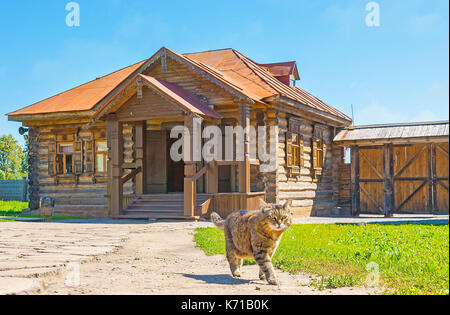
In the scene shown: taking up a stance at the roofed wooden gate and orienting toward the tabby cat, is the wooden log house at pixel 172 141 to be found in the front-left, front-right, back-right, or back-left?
front-right

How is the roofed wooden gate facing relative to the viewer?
toward the camera

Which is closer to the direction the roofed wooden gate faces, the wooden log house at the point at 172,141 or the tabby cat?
the tabby cat

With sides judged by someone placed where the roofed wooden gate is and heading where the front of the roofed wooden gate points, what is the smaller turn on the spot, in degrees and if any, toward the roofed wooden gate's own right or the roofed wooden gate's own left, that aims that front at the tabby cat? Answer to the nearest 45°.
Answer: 0° — it already faces it

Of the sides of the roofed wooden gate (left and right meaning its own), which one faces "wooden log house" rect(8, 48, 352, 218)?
right

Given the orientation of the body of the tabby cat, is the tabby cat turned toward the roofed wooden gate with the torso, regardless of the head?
no

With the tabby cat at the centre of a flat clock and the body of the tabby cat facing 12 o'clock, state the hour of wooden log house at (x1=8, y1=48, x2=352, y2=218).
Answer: The wooden log house is roughly at 7 o'clock from the tabby cat.

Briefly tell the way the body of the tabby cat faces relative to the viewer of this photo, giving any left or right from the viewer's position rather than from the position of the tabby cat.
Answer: facing the viewer and to the right of the viewer

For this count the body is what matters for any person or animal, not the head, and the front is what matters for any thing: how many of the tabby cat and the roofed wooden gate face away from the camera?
0
